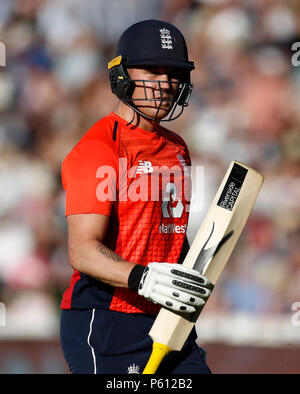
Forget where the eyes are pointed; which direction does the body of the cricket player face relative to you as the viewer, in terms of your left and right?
facing the viewer and to the right of the viewer

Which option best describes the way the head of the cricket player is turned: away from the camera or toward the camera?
toward the camera
